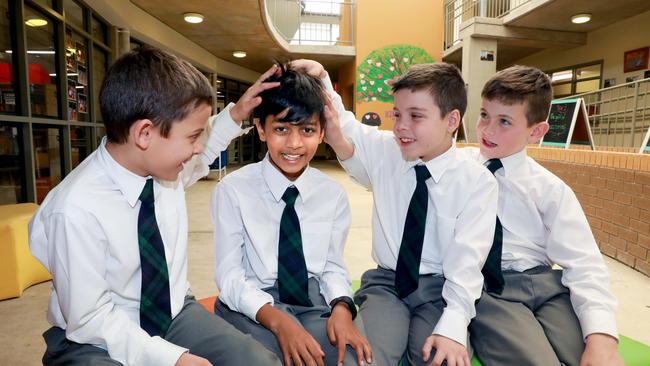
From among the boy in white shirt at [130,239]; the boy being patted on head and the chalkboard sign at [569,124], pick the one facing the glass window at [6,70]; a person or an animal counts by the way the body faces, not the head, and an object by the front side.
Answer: the chalkboard sign

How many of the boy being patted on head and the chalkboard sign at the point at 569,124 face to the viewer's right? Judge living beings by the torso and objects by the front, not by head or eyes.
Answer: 0

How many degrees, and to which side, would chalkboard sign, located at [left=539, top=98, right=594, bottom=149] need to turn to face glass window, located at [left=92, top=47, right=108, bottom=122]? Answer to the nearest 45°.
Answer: approximately 45° to its right

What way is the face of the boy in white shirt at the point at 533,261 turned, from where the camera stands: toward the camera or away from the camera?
toward the camera

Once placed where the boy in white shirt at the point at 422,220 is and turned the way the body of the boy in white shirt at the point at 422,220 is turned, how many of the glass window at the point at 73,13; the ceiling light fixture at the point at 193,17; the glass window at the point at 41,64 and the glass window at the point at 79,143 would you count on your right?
4

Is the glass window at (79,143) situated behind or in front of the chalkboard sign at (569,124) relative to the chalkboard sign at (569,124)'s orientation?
in front

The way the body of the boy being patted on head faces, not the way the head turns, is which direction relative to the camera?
toward the camera

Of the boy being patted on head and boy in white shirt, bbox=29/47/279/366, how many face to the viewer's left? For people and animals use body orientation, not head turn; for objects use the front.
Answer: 0

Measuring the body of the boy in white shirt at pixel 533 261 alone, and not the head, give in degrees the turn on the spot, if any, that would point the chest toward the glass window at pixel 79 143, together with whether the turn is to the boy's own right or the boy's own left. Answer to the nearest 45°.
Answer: approximately 45° to the boy's own right

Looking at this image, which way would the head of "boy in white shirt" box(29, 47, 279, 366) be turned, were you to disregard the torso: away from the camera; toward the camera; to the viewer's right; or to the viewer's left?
to the viewer's right

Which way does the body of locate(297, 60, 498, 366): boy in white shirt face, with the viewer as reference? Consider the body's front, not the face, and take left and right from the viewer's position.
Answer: facing the viewer and to the left of the viewer

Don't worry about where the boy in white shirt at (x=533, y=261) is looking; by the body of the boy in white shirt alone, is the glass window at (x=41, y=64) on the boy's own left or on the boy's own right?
on the boy's own right

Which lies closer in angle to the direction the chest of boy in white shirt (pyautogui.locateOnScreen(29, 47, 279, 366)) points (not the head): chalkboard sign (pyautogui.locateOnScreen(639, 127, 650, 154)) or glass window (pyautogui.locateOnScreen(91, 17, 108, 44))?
the chalkboard sign

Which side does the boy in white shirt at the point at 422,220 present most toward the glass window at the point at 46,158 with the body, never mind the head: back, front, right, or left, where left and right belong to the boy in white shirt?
right

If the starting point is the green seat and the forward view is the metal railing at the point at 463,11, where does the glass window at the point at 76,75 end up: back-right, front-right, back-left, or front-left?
front-left
